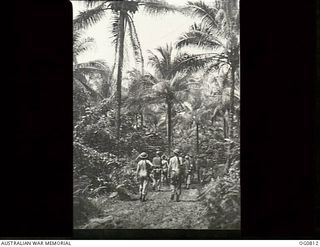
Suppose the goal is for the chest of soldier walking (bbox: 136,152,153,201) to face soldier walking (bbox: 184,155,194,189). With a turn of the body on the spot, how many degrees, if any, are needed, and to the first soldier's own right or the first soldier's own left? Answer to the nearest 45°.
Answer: approximately 90° to the first soldier's own right

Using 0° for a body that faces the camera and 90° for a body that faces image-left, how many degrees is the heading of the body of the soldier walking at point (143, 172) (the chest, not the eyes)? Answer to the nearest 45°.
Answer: approximately 180°

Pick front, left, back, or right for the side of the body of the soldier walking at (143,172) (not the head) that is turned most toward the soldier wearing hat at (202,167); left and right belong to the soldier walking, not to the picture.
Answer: right

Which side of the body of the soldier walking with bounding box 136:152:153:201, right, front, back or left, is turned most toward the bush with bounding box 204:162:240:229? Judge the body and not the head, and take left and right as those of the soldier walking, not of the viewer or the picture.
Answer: right
